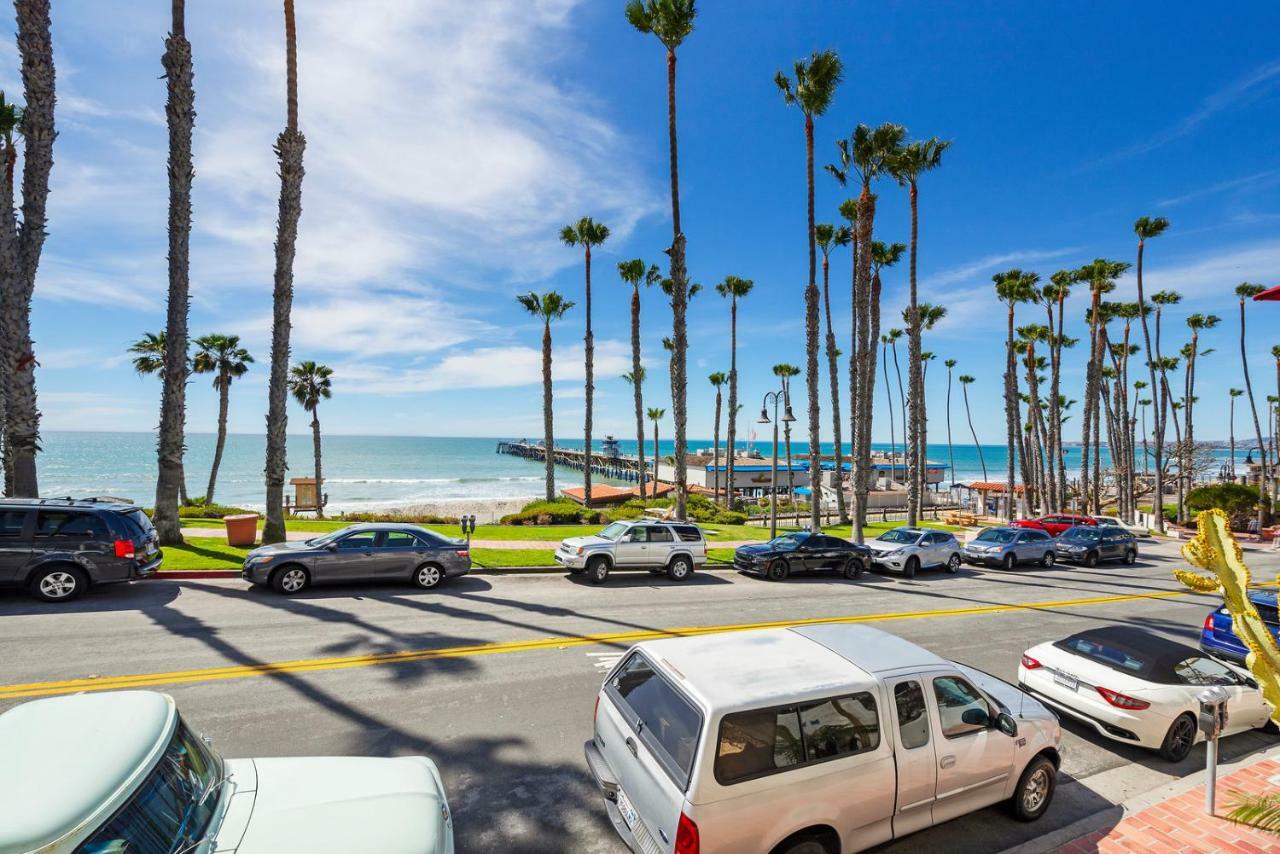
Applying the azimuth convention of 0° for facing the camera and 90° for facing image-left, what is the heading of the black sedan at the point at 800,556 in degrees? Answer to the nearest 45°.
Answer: approximately 45°

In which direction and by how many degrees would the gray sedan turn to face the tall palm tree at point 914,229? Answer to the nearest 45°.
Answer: approximately 180°

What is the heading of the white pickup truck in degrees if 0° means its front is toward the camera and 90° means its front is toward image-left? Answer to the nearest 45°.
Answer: approximately 225°

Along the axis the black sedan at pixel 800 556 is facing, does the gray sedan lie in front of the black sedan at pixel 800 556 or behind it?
in front

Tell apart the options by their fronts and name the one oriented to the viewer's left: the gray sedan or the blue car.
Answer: the gray sedan

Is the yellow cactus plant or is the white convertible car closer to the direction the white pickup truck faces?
the white convertible car

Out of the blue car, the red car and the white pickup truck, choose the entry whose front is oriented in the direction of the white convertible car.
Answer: the white pickup truck

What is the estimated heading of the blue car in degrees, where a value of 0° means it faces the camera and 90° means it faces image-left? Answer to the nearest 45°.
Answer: approximately 225°

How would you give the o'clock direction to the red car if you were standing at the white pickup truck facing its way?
The red car is roughly at 11 o'clock from the white pickup truck.

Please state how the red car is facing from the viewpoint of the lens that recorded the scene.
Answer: facing to the left of the viewer

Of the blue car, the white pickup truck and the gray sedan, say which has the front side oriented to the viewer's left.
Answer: the gray sedan

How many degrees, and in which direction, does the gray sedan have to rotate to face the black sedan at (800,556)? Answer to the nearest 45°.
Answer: approximately 180°

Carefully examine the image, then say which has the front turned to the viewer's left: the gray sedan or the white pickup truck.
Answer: the gray sedan

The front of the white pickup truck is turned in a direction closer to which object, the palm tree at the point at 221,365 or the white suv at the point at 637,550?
the white suv

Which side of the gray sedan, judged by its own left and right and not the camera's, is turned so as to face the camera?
left
